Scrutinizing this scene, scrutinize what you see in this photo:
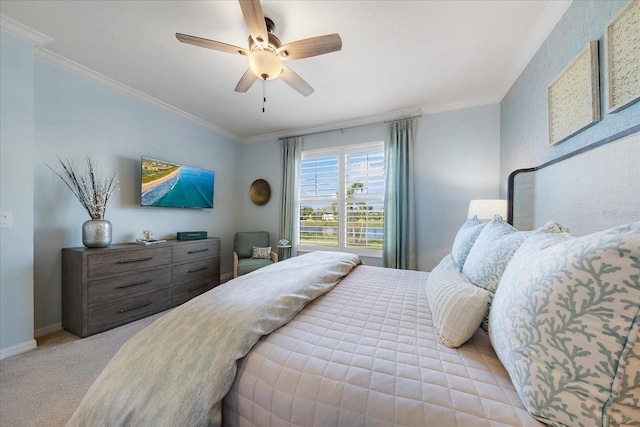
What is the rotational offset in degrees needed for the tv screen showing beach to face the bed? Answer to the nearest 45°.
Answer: approximately 45° to its right

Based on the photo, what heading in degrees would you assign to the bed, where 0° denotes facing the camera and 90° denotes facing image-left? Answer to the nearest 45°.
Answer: approximately 90°

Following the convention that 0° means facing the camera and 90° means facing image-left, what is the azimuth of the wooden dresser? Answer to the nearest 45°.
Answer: approximately 315°

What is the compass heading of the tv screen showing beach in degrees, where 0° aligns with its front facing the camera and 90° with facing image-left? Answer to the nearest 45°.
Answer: approximately 315°

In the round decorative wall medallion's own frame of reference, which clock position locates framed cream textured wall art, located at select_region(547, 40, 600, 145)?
The framed cream textured wall art is roughly at 11 o'clock from the round decorative wall medallion.

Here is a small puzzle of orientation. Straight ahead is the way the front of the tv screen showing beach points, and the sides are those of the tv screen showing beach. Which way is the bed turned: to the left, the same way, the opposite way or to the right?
the opposite way

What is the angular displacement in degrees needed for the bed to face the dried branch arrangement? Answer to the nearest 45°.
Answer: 0° — it already faces it

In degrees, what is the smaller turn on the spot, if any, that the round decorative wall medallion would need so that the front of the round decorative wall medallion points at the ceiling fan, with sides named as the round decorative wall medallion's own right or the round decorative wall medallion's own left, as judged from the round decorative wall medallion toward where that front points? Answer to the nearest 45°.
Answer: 0° — it already faces it

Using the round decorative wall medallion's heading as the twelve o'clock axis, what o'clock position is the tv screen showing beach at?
The tv screen showing beach is roughly at 2 o'clock from the round decorative wall medallion.

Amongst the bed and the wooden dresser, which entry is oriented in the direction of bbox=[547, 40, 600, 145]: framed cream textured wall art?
the wooden dresser

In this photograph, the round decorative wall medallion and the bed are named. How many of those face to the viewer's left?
1

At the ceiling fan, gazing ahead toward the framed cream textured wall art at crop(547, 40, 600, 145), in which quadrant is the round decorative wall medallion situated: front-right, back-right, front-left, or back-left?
back-left
